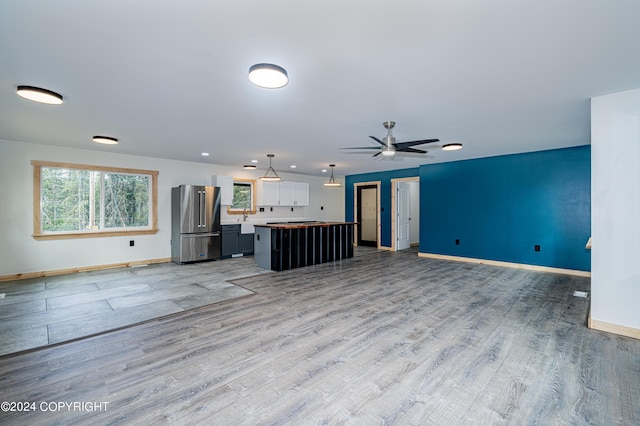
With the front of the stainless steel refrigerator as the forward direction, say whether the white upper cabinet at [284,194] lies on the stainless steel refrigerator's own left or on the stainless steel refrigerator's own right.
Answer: on the stainless steel refrigerator's own left

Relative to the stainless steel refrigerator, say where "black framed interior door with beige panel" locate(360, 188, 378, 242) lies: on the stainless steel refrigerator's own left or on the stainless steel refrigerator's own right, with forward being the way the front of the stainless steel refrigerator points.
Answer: on the stainless steel refrigerator's own left

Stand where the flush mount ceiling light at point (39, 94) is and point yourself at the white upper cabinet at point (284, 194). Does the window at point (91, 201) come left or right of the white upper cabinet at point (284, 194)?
left

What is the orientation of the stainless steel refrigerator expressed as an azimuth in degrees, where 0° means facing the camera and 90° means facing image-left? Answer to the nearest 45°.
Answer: approximately 315°

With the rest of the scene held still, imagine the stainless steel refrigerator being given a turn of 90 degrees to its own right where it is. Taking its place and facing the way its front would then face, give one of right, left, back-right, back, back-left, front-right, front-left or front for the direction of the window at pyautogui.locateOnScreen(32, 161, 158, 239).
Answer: front-right
